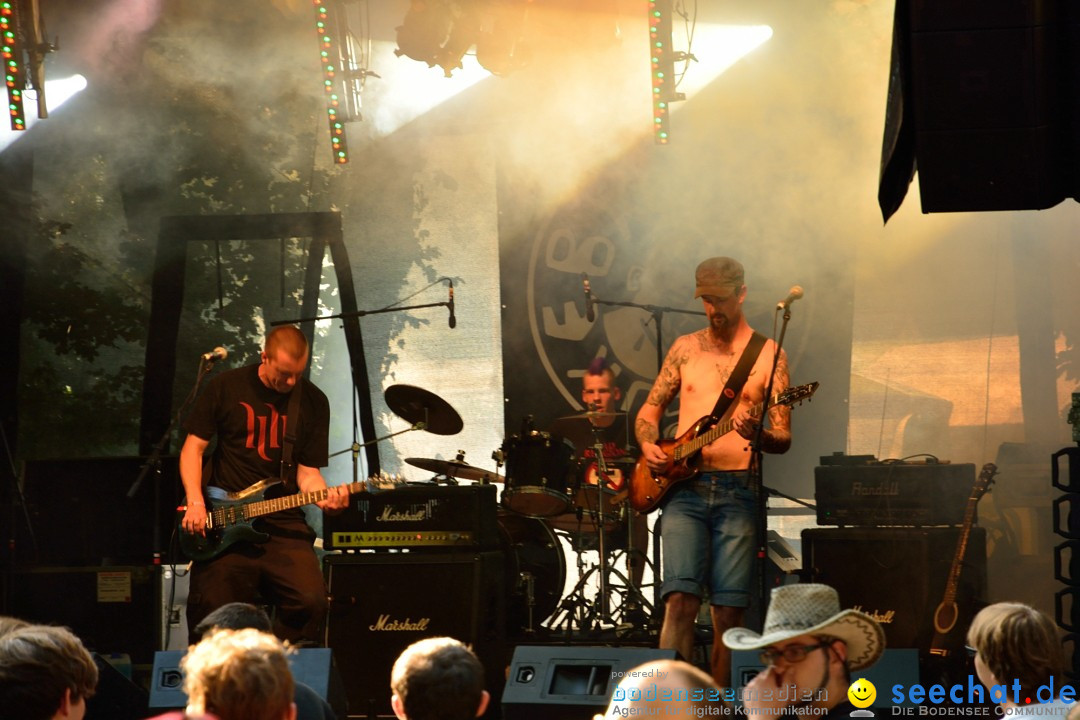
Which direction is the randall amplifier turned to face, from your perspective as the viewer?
facing the viewer

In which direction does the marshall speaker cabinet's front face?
toward the camera

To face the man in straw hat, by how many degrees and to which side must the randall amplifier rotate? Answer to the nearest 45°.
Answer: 0° — it already faces them

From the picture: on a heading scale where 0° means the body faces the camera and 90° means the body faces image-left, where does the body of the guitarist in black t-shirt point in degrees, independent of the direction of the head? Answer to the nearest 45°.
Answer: approximately 0°

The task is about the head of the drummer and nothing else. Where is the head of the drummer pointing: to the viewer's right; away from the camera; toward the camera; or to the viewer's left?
toward the camera

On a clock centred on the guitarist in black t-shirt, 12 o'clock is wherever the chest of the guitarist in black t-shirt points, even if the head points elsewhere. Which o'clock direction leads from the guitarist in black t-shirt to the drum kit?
The drum kit is roughly at 8 o'clock from the guitarist in black t-shirt.

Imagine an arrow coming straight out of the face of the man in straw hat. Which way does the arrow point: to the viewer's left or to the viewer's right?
to the viewer's left

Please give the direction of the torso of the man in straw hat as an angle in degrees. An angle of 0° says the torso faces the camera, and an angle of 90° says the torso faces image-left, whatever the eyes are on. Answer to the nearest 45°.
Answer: approximately 45°

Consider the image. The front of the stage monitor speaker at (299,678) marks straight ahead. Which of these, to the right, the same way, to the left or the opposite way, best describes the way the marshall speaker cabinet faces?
the opposite way

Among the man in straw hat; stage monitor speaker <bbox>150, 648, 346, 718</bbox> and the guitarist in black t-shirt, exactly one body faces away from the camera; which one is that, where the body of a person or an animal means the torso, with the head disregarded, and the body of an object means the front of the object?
the stage monitor speaker

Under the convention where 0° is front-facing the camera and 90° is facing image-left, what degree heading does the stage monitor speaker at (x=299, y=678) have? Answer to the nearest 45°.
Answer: approximately 180°

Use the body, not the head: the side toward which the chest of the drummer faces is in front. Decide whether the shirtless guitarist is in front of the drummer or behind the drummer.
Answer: in front

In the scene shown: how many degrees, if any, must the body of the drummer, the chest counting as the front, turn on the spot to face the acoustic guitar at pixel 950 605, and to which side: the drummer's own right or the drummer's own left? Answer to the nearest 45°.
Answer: approximately 45° to the drummer's own left
